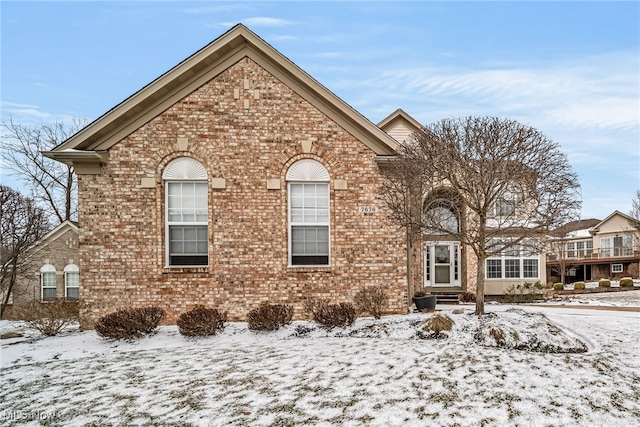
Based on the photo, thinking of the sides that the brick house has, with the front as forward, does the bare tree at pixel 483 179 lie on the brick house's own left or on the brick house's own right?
on the brick house's own left

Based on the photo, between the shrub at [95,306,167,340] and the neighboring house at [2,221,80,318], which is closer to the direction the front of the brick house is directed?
the shrub

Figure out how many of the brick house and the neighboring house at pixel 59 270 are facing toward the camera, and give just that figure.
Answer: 2

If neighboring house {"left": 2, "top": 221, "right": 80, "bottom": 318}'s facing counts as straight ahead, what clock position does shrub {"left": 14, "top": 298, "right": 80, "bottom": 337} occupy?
The shrub is roughly at 12 o'clock from the neighboring house.

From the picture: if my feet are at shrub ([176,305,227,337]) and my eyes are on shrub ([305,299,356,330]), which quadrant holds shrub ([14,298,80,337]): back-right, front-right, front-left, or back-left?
back-left

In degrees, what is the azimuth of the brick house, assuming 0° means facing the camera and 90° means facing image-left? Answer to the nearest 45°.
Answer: approximately 0°

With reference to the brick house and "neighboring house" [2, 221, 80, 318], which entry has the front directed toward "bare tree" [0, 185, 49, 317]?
the neighboring house
